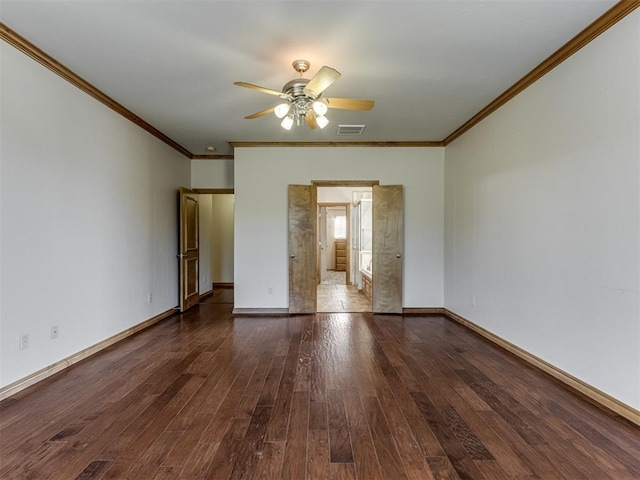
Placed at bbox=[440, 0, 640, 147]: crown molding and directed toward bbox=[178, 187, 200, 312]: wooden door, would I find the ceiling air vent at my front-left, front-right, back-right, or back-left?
front-right

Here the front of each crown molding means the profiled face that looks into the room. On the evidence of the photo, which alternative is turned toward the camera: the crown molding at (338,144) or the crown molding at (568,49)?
the crown molding at (338,144)

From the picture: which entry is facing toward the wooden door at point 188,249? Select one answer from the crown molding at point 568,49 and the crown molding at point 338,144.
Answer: the crown molding at point 568,49

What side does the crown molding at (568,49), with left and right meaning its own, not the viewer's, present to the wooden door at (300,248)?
front

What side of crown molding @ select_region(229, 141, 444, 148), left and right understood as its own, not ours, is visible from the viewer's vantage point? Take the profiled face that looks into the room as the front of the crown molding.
front

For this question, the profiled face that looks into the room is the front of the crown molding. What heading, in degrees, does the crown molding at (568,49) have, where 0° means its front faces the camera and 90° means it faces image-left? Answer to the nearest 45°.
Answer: approximately 90°

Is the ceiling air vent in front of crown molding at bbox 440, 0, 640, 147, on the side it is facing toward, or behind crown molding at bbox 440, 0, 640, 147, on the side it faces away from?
in front

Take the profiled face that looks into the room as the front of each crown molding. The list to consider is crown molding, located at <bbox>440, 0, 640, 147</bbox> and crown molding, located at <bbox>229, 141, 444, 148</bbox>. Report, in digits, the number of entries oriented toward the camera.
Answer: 1

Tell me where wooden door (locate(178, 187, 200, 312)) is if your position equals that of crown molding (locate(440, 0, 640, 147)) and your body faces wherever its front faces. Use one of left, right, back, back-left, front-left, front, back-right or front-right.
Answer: front

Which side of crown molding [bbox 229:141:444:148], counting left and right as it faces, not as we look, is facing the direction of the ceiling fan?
front
